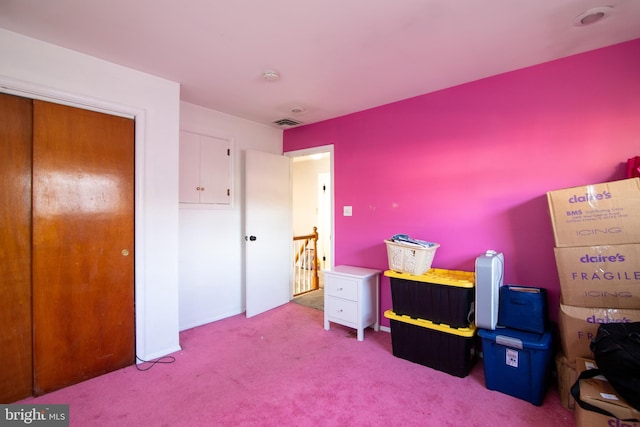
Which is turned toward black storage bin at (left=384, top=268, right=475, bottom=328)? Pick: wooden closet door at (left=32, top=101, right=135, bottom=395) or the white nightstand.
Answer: the wooden closet door

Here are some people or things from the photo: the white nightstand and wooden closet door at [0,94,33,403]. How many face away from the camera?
0

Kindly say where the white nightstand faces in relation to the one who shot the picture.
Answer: facing the viewer and to the left of the viewer

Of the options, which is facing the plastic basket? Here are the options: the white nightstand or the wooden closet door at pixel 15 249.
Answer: the wooden closet door

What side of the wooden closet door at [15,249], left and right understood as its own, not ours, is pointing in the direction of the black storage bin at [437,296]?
front

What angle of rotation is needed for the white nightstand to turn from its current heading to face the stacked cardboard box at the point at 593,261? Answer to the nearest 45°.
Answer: approximately 90° to its left

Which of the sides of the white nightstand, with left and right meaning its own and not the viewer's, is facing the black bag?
left

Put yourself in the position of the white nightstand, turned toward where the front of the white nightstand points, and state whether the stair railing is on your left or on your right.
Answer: on your right

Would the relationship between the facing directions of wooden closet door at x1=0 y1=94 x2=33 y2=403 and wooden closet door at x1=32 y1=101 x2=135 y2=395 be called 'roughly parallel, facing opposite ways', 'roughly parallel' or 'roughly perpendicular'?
roughly parallel

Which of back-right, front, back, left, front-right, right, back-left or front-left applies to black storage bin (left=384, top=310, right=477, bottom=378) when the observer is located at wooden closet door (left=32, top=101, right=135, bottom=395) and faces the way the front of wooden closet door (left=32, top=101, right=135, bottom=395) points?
front

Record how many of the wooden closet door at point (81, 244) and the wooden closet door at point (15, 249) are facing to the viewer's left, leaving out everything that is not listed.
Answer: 0

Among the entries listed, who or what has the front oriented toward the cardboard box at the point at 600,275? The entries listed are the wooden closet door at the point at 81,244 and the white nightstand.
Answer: the wooden closet door

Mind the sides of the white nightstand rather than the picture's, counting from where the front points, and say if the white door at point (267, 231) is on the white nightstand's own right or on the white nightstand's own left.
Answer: on the white nightstand's own right
